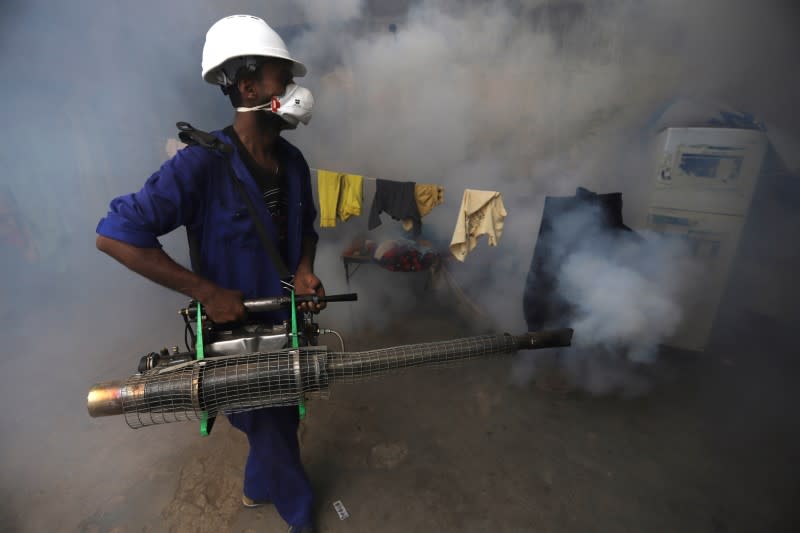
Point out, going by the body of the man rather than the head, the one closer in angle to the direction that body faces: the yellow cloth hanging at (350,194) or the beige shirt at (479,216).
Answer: the beige shirt

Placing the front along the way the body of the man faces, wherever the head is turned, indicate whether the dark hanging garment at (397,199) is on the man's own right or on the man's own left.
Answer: on the man's own left

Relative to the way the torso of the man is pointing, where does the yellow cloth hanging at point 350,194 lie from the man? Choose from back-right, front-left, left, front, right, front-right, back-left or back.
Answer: left

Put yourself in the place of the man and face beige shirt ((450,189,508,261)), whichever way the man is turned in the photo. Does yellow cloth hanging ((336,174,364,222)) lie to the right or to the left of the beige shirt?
left

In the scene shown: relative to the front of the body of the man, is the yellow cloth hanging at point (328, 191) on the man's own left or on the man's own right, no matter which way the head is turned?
on the man's own left

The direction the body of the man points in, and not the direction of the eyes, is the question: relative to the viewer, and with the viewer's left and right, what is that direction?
facing the viewer and to the right of the viewer

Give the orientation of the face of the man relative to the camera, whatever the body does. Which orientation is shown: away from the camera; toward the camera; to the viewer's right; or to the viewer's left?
to the viewer's right

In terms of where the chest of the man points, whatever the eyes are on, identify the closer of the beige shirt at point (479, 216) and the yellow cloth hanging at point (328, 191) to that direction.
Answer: the beige shirt
